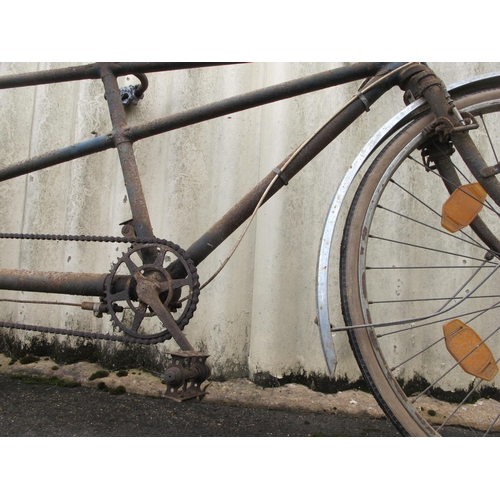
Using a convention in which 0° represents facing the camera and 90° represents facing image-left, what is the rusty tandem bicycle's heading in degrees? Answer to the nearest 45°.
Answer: approximately 270°

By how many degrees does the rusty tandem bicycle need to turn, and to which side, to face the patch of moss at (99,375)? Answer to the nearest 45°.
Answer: approximately 135° to its left

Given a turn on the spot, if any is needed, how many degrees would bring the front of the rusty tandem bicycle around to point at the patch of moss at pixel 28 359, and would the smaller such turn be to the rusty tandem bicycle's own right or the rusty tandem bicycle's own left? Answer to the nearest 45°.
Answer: approximately 135° to the rusty tandem bicycle's own left
